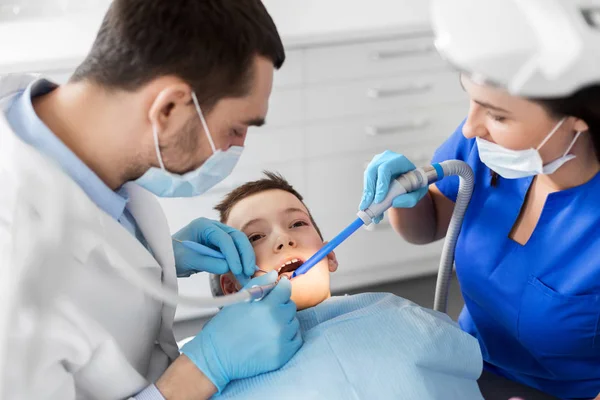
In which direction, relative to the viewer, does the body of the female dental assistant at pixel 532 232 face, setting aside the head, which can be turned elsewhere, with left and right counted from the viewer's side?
facing the viewer and to the left of the viewer

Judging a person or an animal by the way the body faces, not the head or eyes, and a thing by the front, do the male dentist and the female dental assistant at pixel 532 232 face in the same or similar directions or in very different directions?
very different directions

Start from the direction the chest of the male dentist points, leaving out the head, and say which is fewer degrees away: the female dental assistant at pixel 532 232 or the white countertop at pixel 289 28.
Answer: the female dental assistant

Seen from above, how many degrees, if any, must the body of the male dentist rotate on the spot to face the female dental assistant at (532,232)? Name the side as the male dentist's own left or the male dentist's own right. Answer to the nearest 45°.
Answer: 0° — they already face them

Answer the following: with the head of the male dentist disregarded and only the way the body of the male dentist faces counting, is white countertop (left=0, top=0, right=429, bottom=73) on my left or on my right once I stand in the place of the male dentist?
on my left

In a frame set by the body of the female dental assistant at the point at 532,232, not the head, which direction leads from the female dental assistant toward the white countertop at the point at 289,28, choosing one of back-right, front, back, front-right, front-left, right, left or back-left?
right

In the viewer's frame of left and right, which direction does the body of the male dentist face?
facing to the right of the viewer

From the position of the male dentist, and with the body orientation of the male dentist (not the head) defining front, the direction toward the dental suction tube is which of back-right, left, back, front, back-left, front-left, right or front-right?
front

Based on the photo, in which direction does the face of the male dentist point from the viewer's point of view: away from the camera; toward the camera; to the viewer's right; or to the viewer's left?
to the viewer's right

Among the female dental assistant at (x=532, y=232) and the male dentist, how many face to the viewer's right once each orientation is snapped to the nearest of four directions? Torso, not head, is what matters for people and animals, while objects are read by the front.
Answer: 1

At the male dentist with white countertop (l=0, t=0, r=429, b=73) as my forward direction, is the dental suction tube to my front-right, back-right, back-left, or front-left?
front-right

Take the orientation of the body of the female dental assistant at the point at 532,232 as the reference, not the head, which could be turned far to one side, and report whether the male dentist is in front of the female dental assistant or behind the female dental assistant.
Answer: in front

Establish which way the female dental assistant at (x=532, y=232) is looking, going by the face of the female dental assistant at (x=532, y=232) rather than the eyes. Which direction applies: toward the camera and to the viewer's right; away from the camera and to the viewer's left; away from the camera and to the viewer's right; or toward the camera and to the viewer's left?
toward the camera and to the viewer's left
